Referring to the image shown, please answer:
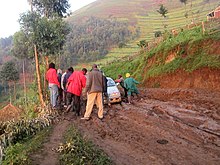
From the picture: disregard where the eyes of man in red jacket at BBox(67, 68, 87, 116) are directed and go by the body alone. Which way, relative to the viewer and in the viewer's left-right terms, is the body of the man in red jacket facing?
facing away from the viewer and to the right of the viewer

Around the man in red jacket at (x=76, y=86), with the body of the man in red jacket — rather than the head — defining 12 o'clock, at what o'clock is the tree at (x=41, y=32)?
The tree is roughly at 10 o'clock from the man in red jacket.

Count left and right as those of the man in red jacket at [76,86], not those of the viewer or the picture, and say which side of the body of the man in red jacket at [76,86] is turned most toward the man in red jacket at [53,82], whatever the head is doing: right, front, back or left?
left
